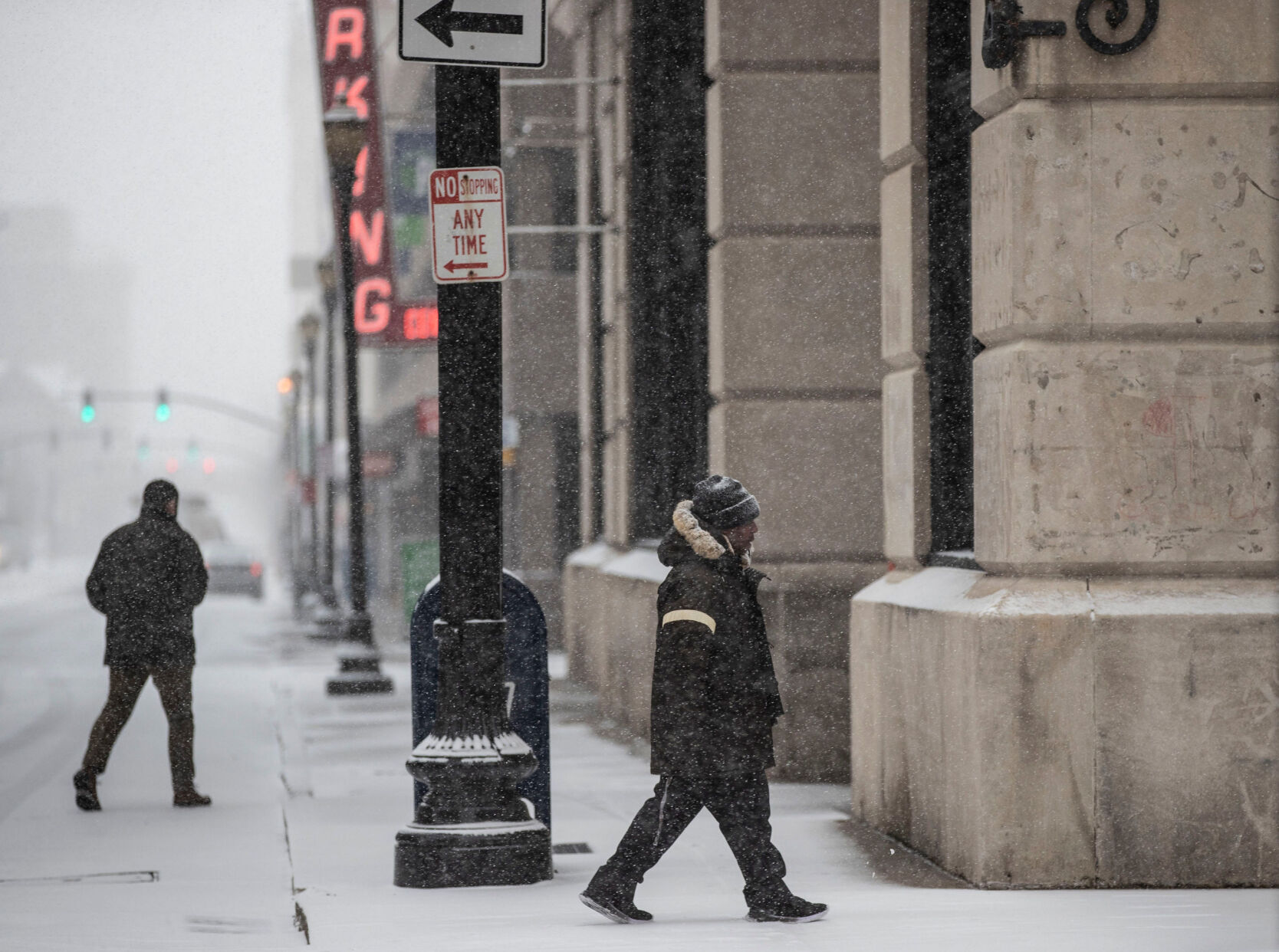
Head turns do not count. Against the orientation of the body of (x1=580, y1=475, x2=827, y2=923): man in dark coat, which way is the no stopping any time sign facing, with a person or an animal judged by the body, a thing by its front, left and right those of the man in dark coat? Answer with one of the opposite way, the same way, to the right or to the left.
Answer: to the right

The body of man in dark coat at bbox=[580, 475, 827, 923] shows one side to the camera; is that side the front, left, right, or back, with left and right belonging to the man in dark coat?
right

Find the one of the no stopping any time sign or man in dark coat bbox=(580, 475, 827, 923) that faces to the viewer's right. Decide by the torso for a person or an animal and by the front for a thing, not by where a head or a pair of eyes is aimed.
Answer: the man in dark coat

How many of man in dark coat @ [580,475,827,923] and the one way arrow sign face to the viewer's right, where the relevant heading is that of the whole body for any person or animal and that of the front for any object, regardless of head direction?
1

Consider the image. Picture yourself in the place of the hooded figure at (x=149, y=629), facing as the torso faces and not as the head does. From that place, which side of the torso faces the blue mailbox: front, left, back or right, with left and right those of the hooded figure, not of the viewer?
right

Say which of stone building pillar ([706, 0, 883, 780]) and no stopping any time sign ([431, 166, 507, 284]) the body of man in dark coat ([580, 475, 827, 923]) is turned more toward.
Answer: the stone building pillar

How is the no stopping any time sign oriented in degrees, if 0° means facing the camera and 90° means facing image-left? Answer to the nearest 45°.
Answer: approximately 0°

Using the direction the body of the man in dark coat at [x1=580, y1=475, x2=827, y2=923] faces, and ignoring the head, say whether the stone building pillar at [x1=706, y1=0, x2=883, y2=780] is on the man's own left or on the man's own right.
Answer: on the man's own left

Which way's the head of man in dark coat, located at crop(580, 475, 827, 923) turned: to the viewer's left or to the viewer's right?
to the viewer's right

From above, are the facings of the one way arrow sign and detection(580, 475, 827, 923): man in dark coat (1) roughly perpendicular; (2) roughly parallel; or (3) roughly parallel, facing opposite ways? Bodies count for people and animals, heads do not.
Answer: roughly perpendicular

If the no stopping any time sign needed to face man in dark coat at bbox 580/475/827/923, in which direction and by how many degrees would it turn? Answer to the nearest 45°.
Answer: approximately 45° to its left

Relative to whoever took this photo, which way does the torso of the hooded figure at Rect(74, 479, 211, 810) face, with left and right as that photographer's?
facing away from the viewer and to the right of the viewer

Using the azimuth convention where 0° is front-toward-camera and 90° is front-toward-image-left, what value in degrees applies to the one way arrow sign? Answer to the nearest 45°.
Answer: approximately 0°

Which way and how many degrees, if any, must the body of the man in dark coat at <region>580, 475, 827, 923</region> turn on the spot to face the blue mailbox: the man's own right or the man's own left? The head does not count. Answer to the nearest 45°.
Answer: approximately 135° to the man's own left
